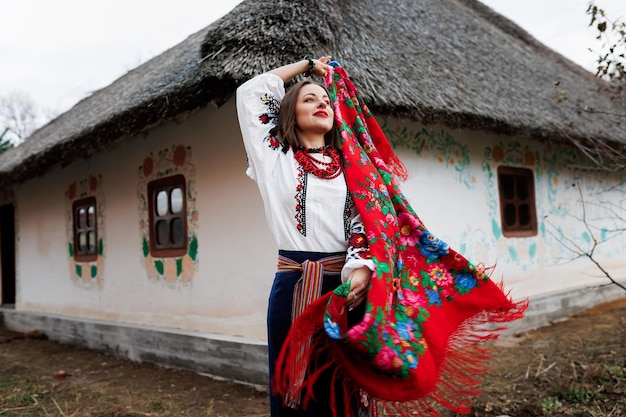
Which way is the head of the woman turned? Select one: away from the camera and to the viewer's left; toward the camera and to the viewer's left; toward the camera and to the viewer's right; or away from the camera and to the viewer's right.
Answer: toward the camera and to the viewer's right

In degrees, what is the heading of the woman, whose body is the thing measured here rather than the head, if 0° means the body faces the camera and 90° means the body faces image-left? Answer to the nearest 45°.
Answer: approximately 315°
